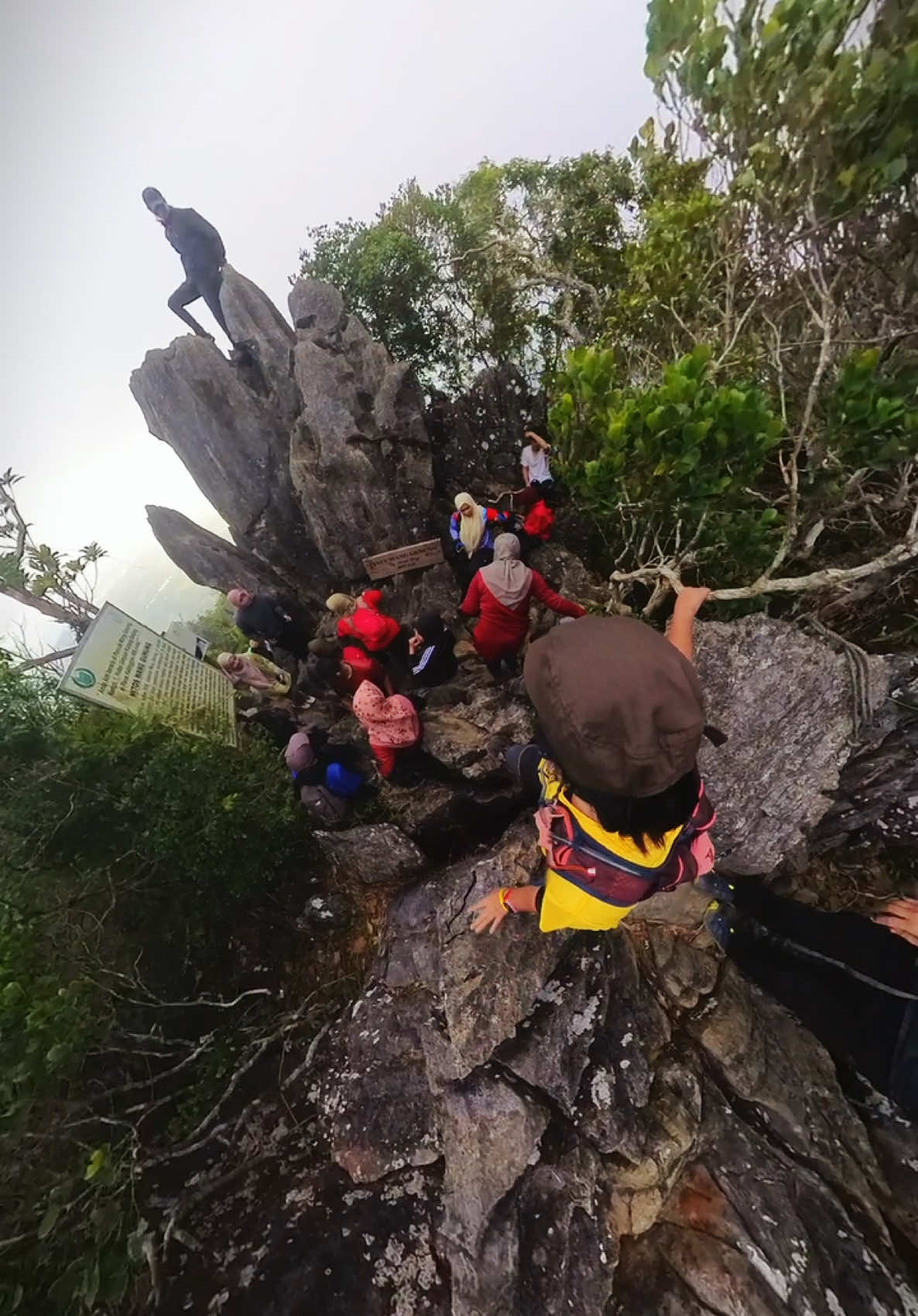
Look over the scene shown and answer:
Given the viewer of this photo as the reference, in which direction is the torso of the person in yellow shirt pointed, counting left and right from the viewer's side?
facing away from the viewer

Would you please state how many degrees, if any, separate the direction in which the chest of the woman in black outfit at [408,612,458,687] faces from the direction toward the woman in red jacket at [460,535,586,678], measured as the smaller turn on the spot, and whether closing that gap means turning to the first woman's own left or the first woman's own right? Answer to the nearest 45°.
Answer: approximately 135° to the first woman's own left

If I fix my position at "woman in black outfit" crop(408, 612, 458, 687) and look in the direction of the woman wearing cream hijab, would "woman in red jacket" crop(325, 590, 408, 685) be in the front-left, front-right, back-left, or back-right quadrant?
back-left

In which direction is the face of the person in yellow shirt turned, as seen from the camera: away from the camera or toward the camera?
away from the camera
